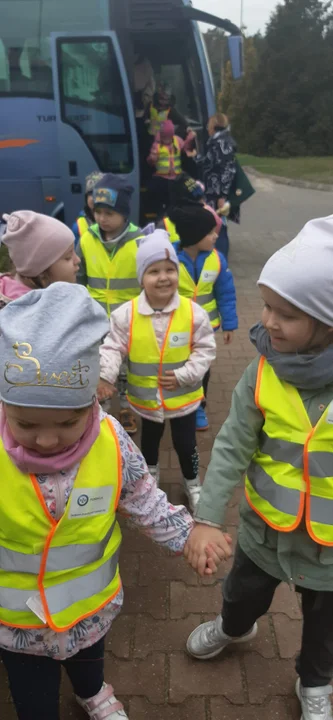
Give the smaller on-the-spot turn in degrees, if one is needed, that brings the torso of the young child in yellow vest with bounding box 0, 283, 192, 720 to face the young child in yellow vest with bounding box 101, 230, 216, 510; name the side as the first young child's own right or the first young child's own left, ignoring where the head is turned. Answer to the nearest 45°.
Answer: approximately 180°

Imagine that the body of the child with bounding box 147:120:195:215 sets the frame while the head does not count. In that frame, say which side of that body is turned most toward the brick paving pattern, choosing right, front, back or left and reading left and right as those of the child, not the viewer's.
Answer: front

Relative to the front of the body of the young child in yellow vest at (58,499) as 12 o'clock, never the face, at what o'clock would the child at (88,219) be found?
The child is roughly at 6 o'clock from the young child in yellow vest.

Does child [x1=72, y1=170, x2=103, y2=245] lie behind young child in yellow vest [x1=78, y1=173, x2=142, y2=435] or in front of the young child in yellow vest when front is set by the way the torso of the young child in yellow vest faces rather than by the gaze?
behind

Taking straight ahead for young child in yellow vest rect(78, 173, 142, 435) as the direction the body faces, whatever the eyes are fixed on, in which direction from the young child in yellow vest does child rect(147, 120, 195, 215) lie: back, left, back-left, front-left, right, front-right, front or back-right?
back
